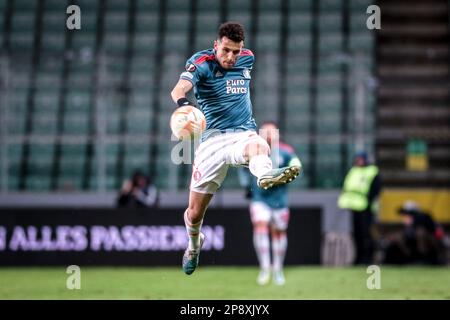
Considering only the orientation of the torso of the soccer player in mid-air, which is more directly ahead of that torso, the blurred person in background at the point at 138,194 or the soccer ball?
the soccer ball

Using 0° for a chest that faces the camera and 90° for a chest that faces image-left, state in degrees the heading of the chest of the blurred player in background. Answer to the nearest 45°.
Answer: approximately 0°

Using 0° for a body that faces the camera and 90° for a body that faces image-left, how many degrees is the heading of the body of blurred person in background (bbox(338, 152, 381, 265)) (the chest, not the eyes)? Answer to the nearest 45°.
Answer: approximately 45°

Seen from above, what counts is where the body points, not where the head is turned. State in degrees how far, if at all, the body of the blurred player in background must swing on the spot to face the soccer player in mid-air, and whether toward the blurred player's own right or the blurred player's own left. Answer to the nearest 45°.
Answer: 0° — they already face them

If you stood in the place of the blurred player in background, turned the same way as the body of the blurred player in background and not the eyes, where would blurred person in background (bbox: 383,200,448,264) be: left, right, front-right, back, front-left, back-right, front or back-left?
back-left

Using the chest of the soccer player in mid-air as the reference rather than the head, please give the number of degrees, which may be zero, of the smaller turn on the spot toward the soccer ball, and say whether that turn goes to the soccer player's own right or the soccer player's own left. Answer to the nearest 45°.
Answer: approximately 45° to the soccer player's own right

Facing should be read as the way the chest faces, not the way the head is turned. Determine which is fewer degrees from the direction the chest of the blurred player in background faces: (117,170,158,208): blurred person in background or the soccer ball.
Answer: the soccer ball
